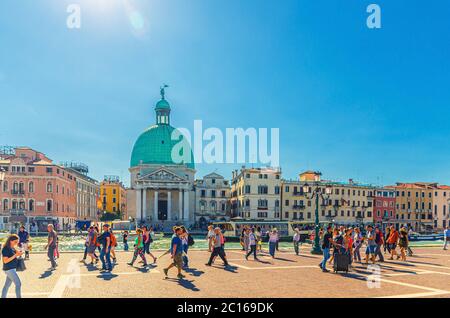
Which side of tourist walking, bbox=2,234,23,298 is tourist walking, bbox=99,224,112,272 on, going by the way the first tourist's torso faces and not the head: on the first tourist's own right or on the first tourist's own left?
on the first tourist's own left
